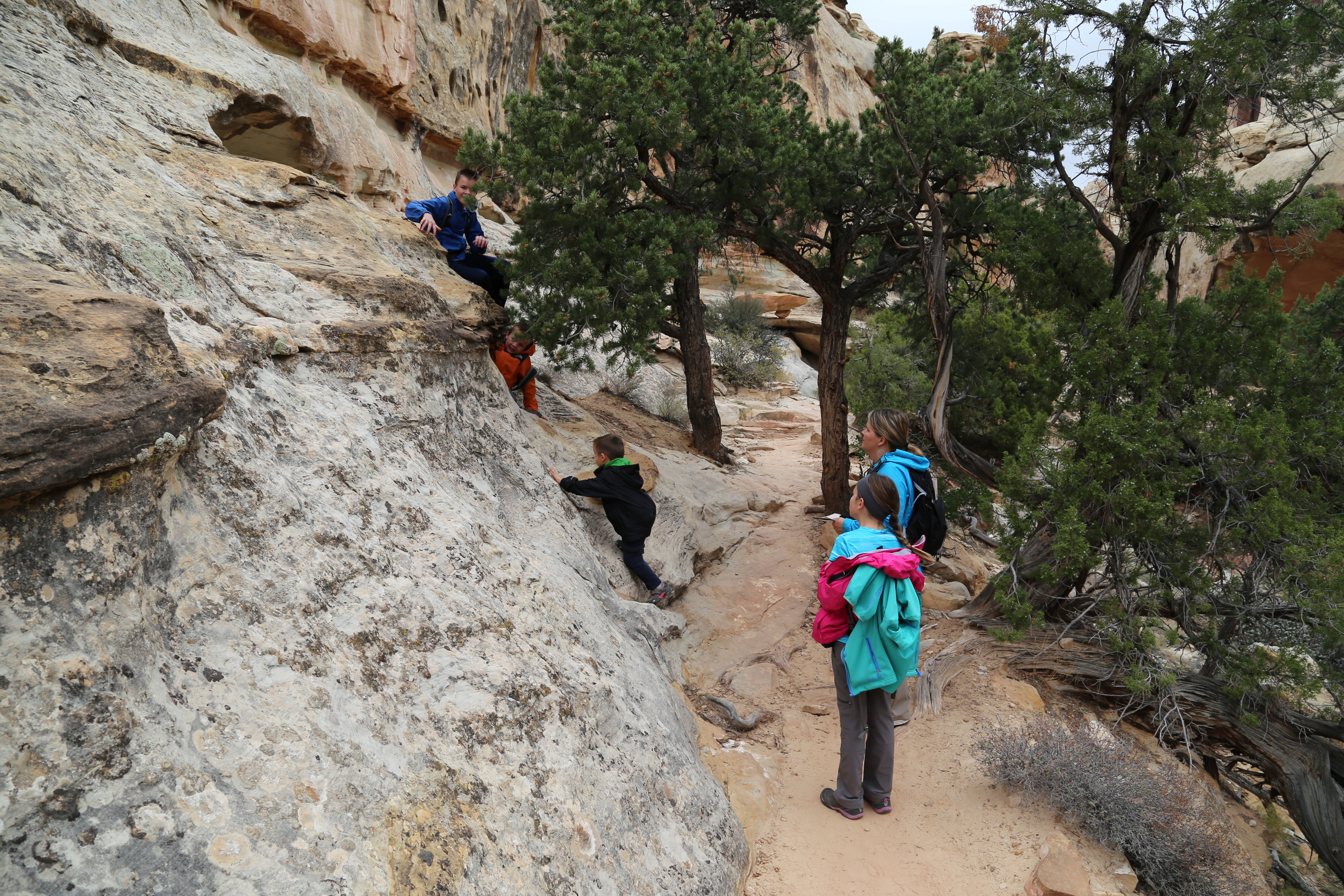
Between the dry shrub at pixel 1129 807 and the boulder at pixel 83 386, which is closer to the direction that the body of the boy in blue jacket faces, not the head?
the dry shrub

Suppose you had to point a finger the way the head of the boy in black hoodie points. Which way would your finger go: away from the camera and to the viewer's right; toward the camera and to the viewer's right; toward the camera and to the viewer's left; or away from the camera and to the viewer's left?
away from the camera and to the viewer's left

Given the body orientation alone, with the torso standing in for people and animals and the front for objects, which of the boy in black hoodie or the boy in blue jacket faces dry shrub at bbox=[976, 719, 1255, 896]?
the boy in blue jacket

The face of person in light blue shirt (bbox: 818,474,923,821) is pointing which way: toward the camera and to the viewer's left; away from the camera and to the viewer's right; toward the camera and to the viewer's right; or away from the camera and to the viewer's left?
away from the camera and to the viewer's left

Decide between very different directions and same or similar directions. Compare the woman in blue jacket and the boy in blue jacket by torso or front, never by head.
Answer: very different directions

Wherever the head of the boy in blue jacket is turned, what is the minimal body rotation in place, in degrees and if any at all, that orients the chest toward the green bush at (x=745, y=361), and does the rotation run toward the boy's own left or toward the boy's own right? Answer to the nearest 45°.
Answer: approximately 90° to the boy's own left

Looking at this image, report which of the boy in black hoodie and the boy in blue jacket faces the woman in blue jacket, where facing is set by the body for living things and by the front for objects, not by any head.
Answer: the boy in blue jacket

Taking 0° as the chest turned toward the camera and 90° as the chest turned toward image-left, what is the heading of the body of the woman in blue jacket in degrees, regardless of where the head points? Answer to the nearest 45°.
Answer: approximately 90°

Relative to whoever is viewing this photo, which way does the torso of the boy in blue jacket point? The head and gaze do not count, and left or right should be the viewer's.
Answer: facing the viewer and to the right of the viewer

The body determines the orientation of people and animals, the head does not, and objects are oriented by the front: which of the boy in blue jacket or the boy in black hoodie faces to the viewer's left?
the boy in black hoodie

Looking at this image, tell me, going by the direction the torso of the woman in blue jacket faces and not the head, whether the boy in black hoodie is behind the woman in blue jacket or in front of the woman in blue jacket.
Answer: in front

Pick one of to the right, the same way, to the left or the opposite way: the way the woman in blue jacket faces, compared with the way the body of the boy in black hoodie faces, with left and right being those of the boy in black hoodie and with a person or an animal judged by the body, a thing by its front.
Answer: the same way

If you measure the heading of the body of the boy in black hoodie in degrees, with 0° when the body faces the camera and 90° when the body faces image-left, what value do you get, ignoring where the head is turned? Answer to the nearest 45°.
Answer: approximately 90°

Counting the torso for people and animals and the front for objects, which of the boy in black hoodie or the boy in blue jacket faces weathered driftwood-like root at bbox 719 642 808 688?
the boy in blue jacket

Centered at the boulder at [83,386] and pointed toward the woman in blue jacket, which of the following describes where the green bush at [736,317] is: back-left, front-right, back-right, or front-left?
front-left

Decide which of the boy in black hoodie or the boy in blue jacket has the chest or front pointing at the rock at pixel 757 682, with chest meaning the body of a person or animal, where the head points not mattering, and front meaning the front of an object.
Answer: the boy in blue jacket

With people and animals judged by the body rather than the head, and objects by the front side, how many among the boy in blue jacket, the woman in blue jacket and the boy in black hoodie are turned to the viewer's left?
2

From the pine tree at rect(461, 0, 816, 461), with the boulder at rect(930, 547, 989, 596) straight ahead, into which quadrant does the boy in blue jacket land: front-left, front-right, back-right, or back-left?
back-right

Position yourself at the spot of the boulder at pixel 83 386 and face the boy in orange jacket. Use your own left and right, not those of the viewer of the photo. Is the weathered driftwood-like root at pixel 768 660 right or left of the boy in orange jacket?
right
